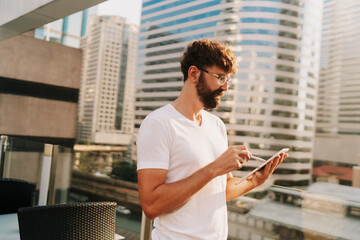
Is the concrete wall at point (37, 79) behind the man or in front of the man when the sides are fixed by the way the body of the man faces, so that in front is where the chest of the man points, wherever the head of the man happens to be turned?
behind
